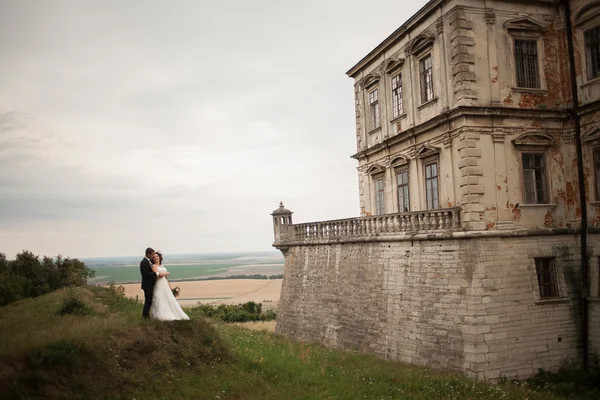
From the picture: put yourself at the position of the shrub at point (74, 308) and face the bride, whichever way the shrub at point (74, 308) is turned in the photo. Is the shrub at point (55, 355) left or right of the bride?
right

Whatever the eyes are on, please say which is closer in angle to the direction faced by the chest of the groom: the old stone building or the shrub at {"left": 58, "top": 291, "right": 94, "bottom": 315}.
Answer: the old stone building

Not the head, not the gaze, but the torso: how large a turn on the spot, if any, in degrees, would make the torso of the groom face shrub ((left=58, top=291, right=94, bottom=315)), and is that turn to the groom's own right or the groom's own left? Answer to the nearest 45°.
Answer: approximately 135° to the groom's own left

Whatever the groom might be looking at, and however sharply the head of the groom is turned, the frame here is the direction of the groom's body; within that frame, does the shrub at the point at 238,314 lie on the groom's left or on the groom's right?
on the groom's left

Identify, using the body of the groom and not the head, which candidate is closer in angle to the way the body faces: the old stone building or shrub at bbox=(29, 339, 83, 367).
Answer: the old stone building

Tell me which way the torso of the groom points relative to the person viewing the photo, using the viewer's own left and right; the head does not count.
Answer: facing to the right of the viewer

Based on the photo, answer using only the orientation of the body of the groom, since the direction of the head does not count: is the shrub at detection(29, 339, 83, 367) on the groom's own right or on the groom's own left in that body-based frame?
on the groom's own right

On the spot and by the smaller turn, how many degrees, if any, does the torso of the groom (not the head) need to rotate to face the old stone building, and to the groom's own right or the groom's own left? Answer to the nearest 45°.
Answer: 0° — they already face it

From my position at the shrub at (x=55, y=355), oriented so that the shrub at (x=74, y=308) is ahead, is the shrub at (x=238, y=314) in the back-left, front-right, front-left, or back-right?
front-right

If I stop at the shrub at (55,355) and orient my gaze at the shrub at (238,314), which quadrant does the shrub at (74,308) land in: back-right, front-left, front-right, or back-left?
front-left
